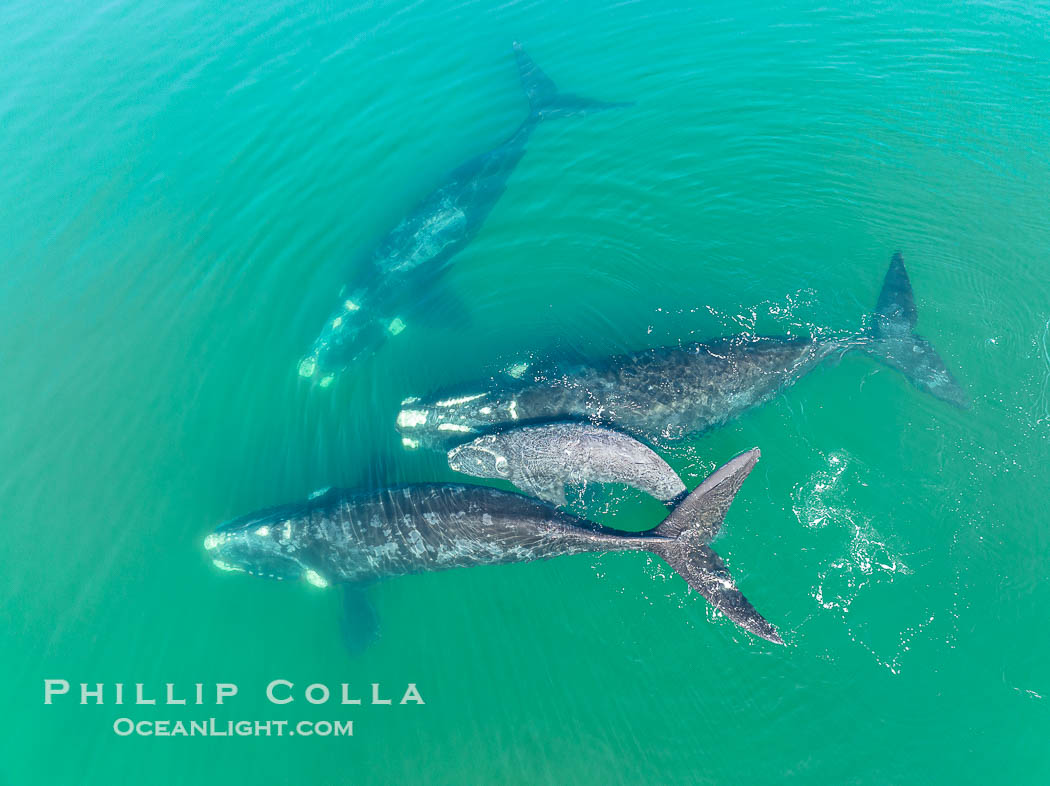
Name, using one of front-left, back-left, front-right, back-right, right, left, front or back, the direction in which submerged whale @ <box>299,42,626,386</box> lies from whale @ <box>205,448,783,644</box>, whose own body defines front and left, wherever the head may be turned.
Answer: right

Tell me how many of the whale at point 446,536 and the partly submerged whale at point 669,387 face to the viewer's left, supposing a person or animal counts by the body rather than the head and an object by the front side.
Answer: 2

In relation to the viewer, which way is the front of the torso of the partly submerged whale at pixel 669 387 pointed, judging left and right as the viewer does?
facing to the left of the viewer

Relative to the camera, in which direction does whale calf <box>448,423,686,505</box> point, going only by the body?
to the viewer's left

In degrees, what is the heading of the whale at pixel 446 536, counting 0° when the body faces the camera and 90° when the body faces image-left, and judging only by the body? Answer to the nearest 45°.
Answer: approximately 90°

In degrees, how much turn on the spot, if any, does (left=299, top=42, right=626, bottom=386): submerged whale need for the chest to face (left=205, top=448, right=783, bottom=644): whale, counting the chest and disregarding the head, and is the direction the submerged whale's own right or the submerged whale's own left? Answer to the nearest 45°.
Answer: approximately 45° to the submerged whale's own left
